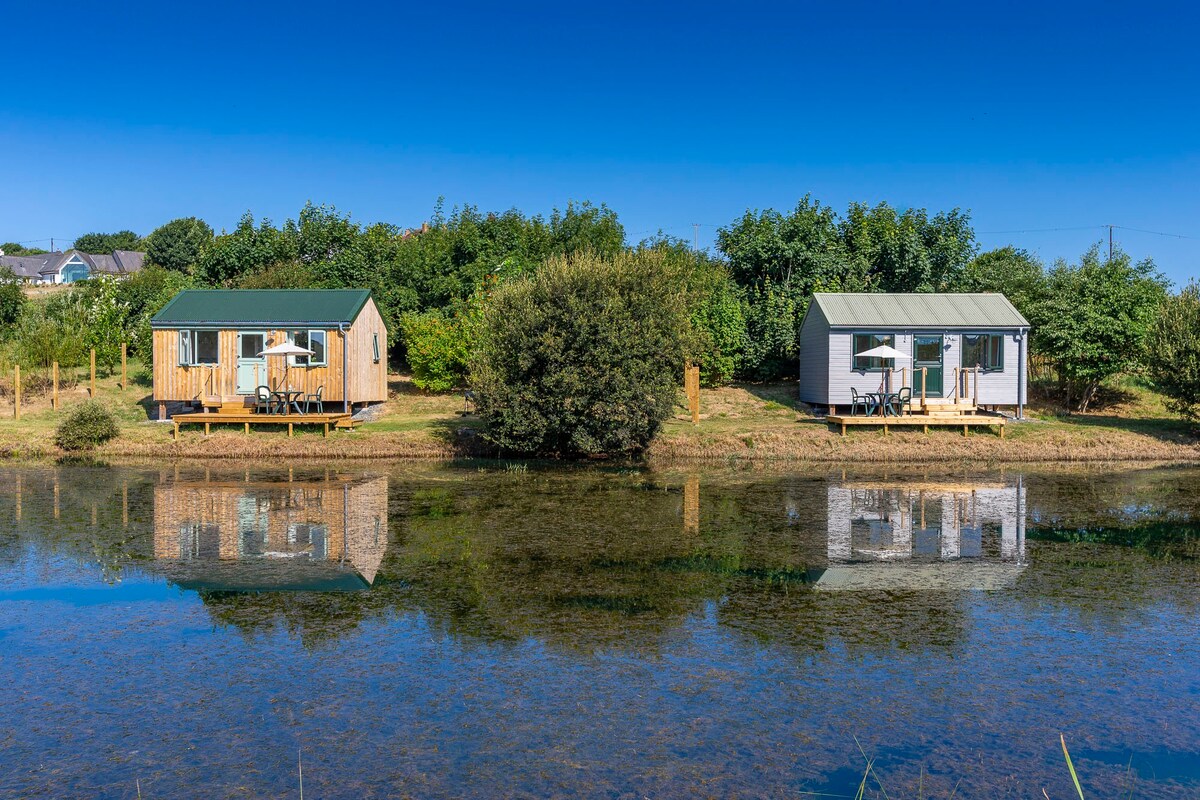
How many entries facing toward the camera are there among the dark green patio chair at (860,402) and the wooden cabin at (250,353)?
1

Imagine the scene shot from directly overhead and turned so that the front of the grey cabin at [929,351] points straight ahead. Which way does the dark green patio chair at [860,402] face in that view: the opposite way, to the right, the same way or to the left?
to the left

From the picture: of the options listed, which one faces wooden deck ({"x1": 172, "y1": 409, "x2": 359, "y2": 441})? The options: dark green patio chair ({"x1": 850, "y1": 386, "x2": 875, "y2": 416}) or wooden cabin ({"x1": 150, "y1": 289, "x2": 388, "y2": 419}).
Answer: the wooden cabin

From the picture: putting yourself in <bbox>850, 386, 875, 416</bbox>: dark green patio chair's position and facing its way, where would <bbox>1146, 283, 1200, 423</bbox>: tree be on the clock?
The tree is roughly at 12 o'clock from the dark green patio chair.

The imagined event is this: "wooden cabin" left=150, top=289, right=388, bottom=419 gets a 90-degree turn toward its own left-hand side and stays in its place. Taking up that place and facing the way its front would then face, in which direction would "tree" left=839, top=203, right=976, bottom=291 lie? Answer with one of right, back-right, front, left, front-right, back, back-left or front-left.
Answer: front

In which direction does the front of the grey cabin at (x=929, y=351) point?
toward the camera

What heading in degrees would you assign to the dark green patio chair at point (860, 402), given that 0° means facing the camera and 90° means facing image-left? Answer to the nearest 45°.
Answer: approximately 270°

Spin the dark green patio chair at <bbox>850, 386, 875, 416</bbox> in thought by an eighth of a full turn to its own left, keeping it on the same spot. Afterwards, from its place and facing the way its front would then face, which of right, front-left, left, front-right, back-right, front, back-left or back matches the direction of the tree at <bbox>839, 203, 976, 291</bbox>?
front-left

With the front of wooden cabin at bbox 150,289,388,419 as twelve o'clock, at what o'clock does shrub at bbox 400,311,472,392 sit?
The shrub is roughly at 8 o'clock from the wooden cabin.

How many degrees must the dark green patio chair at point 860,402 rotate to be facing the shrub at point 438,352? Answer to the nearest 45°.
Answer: approximately 180°

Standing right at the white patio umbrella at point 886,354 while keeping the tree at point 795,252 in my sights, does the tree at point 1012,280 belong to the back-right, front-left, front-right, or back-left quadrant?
front-right

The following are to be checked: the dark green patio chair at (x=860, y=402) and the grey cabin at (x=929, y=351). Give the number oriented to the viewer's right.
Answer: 1

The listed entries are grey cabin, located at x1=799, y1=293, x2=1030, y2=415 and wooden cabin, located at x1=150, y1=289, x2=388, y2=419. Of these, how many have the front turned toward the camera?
2

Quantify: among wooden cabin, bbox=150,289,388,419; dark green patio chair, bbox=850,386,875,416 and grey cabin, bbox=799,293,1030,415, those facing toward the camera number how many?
2

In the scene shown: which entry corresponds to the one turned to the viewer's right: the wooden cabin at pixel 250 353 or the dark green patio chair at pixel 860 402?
the dark green patio chair

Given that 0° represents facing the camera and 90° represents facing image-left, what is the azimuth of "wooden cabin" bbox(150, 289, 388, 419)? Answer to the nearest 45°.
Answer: approximately 0°
